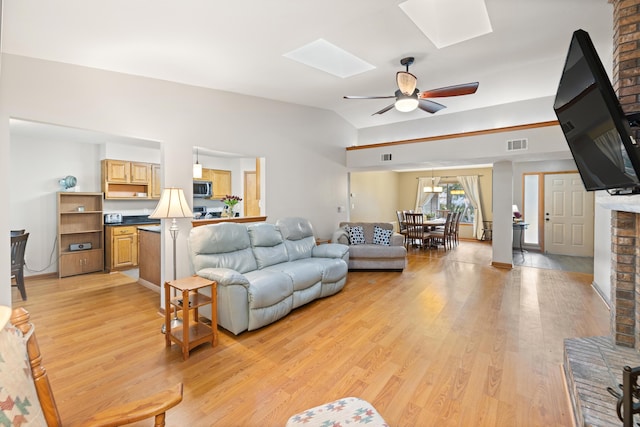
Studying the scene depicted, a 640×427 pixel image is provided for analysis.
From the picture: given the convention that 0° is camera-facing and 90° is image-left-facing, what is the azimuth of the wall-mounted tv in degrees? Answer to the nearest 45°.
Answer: approximately 45°

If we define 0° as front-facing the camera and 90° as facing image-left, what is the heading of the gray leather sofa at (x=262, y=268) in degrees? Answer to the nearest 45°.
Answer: approximately 315°

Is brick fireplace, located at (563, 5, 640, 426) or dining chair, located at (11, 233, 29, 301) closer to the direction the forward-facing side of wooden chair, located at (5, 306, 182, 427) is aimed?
the brick fireplace

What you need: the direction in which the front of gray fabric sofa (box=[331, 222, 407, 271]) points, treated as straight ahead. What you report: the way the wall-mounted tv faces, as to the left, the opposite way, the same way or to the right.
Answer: to the right

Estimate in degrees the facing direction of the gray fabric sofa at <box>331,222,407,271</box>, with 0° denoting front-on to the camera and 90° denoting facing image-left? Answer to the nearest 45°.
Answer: approximately 0°

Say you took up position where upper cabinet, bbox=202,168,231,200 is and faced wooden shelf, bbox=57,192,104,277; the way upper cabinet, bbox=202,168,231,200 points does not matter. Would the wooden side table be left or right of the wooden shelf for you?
left

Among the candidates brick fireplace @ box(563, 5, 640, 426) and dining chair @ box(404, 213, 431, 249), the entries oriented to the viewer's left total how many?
1

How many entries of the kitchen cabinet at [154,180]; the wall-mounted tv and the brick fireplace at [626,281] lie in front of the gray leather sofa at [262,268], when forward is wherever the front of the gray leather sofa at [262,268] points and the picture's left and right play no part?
2
